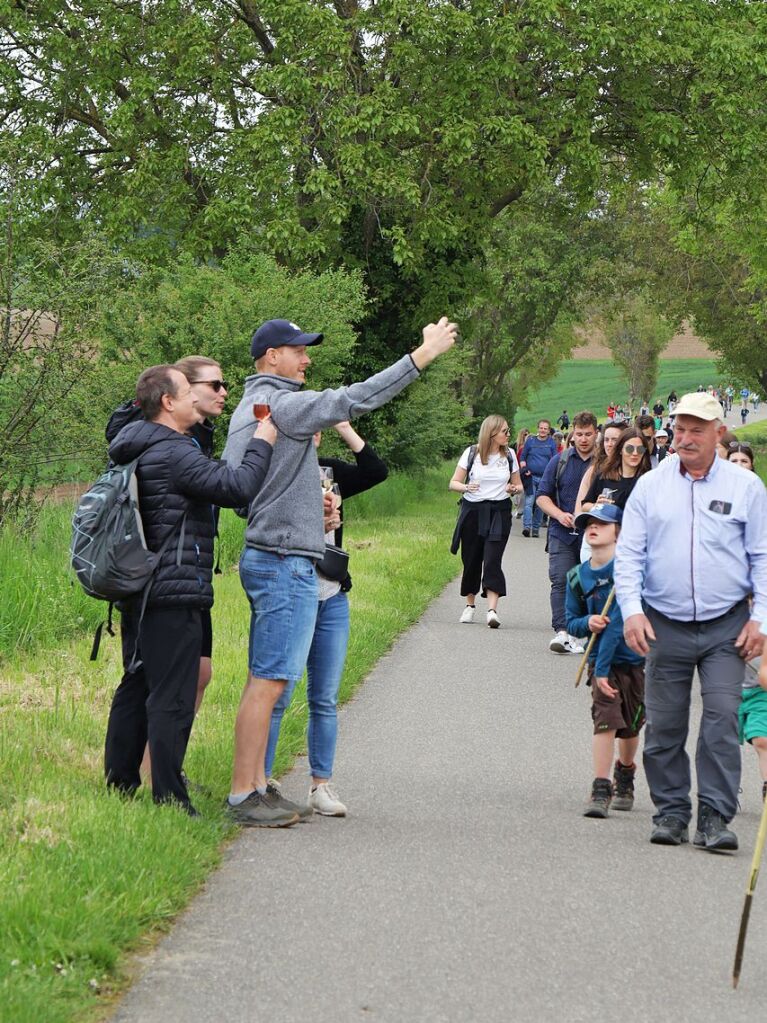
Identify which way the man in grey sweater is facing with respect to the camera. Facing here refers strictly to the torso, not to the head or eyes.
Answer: to the viewer's right

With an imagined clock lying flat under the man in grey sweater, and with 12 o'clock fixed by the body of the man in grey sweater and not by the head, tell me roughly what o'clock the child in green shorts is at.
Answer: The child in green shorts is roughly at 12 o'clock from the man in grey sweater.

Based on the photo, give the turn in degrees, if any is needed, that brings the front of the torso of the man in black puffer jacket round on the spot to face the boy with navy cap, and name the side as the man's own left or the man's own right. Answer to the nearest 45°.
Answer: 0° — they already face them

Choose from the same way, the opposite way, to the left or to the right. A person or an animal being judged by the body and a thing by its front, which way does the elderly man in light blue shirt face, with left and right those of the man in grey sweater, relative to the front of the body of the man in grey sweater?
to the right

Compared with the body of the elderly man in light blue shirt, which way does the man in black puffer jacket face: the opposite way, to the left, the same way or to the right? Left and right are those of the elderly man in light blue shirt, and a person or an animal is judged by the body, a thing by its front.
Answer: to the left

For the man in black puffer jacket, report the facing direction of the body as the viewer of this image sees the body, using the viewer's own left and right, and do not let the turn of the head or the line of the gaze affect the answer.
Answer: facing to the right of the viewer

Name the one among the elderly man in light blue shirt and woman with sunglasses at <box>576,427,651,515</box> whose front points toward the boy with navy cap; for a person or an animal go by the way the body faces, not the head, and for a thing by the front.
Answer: the woman with sunglasses

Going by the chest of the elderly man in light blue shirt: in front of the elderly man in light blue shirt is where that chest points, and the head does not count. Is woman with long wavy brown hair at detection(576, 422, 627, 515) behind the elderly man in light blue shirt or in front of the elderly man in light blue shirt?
behind

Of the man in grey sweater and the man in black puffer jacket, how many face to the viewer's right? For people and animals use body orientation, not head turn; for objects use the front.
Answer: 2

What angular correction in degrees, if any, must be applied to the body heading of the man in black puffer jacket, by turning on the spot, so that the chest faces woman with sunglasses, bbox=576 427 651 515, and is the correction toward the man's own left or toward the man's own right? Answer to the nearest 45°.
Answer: approximately 45° to the man's own left
